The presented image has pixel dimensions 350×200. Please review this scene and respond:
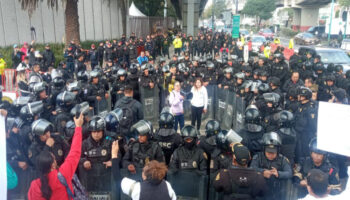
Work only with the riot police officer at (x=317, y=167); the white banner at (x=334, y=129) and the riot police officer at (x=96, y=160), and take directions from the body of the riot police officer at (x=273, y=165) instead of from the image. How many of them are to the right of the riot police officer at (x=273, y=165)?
1

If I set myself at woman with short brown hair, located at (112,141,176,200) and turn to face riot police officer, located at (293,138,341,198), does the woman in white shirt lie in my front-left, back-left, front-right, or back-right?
front-left

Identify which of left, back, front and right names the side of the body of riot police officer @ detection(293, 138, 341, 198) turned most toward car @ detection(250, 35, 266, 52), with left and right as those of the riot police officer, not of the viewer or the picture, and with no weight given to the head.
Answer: back

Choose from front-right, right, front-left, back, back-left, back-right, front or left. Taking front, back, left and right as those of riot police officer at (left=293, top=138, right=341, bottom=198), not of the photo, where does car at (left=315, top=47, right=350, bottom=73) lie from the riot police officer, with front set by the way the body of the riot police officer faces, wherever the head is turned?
back

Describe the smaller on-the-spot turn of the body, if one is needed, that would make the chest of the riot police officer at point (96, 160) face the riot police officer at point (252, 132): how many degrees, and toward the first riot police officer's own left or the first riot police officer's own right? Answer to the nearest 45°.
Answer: approximately 90° to the first riot police officer's own left

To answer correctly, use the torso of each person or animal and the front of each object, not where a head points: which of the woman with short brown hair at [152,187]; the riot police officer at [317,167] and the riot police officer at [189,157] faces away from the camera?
the woman with short brown hair

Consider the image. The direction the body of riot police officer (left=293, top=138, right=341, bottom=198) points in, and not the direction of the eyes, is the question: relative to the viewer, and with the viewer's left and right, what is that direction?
facing the viewer

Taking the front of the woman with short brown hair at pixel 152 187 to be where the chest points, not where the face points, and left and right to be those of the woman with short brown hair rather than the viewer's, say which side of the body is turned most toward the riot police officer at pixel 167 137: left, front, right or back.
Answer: front

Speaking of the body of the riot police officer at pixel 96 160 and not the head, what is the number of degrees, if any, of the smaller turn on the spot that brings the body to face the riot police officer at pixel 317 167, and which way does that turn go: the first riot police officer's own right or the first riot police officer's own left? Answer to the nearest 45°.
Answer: approximately 90° to the first riot police officer's own left

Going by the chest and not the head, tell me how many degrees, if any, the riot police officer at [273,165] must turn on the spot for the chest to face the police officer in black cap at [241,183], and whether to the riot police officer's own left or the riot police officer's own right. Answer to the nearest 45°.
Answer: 0° — they already face them

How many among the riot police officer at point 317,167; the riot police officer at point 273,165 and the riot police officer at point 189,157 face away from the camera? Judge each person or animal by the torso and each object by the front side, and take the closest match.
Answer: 0

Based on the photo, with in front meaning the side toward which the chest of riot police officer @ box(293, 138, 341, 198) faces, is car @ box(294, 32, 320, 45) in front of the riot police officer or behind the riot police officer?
behind

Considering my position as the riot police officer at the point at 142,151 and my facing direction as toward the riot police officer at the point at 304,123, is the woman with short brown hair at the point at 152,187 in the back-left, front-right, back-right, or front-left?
back-right

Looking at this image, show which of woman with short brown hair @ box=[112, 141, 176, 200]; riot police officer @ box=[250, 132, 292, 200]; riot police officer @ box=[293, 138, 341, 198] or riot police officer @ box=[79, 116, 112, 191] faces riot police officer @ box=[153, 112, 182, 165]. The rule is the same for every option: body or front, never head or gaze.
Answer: the woman with short brown hair

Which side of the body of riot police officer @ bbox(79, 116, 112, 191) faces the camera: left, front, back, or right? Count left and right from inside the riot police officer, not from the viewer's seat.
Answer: front
